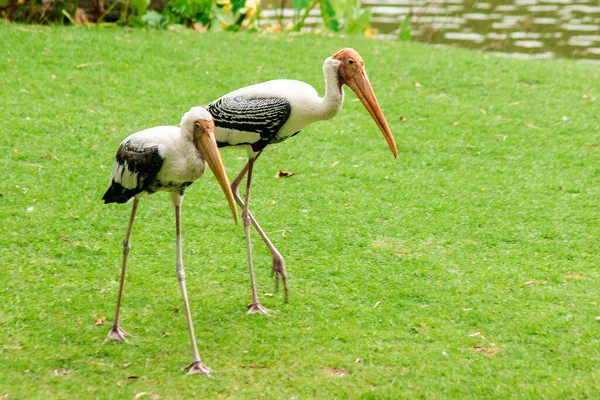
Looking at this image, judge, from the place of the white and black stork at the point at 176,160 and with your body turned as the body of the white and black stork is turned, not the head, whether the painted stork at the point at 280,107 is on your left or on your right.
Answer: on your left

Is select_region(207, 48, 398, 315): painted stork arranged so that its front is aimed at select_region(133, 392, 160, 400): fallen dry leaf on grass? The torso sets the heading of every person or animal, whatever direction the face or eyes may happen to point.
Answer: no

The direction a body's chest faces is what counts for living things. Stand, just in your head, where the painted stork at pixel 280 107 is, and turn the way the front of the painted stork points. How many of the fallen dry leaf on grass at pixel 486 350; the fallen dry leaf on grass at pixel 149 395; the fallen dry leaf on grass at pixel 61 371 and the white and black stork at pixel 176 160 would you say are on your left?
0

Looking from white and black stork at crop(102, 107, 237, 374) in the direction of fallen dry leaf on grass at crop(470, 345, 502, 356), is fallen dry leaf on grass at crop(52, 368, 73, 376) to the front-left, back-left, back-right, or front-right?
back-right

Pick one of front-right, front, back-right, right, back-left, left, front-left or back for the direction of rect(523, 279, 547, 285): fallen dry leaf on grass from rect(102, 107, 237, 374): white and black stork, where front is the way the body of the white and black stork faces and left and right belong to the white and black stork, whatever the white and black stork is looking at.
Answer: front-left

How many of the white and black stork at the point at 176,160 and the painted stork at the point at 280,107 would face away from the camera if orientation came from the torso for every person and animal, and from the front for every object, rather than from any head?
0

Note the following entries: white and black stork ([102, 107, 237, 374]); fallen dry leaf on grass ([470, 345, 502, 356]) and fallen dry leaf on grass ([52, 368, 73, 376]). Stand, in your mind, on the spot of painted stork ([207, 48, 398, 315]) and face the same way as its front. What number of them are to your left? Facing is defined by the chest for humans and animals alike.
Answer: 0

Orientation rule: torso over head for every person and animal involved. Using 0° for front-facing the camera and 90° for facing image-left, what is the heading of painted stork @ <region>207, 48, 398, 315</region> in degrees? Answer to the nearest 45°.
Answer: approximately 270°

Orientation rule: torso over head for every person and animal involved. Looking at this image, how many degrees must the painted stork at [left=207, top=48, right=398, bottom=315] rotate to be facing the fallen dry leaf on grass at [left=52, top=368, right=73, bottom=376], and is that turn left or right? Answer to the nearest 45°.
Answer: approximately 135° to its right

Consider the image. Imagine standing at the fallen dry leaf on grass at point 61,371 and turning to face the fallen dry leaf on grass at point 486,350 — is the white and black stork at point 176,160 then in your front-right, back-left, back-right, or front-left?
front-left

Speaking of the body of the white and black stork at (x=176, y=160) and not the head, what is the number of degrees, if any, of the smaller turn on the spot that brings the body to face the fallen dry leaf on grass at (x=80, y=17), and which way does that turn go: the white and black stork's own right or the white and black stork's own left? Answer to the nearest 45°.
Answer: approximately 135° to the white and black stork's own left

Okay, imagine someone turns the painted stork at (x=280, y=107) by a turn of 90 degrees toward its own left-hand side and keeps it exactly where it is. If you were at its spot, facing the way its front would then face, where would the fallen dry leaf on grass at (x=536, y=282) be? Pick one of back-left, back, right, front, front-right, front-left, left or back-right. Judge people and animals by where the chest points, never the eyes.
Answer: right
